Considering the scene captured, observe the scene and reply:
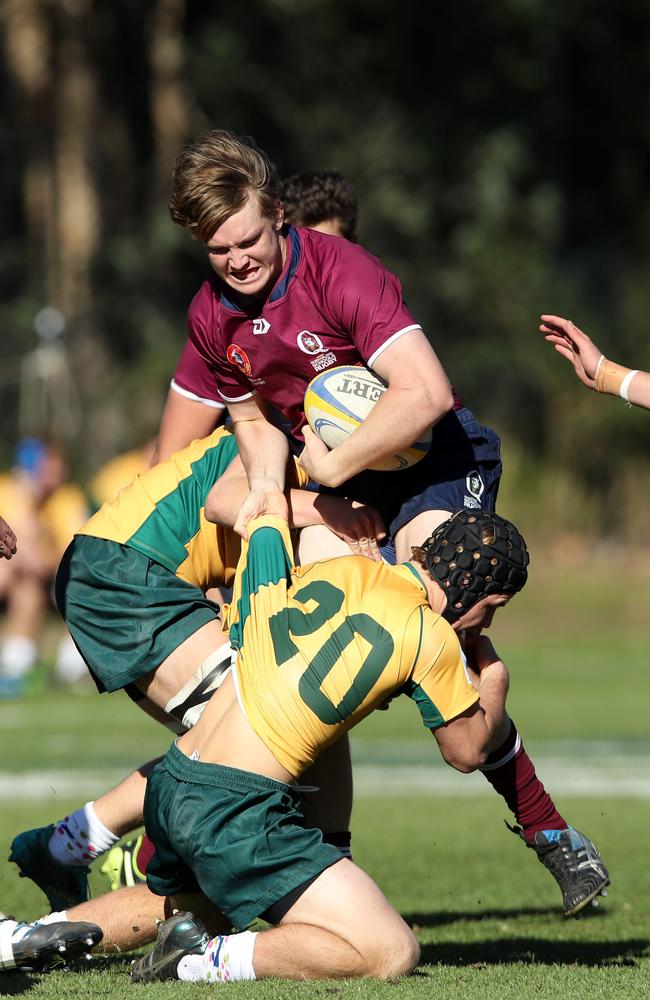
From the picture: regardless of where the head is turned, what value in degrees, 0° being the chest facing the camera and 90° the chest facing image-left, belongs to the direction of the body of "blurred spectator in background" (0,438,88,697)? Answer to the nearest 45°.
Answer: approximately 0°
